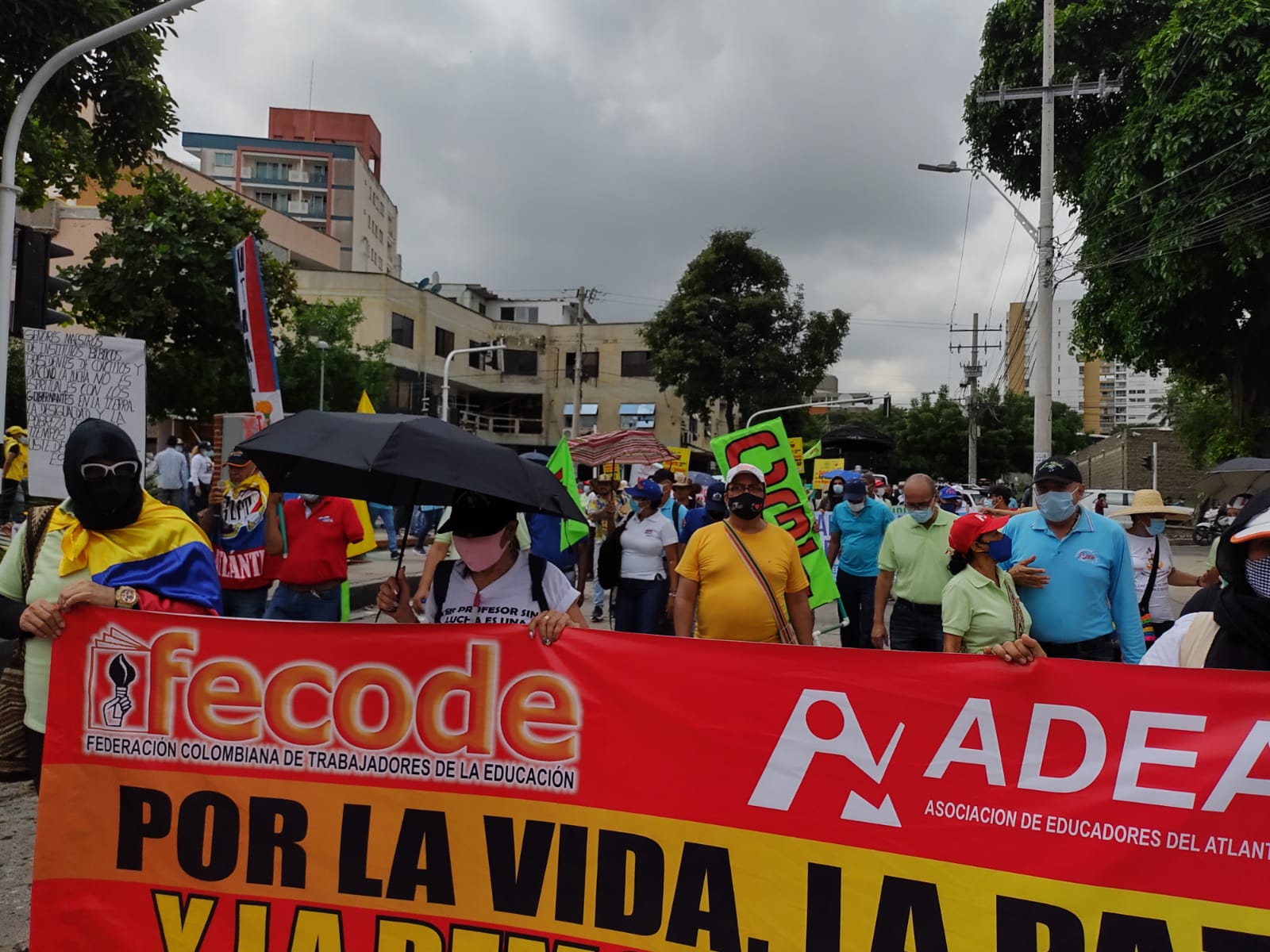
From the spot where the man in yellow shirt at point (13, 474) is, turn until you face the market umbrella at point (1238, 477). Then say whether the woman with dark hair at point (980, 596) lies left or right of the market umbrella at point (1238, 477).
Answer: right

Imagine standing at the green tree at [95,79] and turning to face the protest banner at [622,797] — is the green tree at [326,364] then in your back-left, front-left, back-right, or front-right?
back-left

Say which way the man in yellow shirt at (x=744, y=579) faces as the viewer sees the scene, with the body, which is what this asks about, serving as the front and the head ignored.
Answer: toward the camera

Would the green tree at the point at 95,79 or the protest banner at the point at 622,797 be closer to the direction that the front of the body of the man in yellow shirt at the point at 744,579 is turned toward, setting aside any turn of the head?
the protest banner

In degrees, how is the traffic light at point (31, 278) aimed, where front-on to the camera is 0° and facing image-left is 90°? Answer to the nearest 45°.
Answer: approximately 270°

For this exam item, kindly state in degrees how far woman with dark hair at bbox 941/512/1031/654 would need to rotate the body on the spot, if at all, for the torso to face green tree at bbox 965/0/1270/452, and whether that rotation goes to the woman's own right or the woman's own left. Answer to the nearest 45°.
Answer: approximately 135° to the woman's own left

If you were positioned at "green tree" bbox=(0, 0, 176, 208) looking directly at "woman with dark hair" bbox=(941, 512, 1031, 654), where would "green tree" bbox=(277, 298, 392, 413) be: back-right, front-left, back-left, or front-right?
back-left

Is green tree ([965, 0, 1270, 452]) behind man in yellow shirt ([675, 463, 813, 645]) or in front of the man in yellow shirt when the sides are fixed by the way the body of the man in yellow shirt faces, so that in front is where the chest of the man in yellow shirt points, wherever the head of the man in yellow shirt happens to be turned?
behind

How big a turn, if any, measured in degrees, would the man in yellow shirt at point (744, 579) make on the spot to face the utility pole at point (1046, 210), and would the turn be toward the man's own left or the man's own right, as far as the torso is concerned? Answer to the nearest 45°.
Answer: approximately 180°

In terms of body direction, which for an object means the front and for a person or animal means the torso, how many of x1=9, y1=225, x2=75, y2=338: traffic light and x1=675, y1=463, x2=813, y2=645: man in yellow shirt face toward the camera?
1

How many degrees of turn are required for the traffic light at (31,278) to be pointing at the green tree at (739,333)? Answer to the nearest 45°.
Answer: approximately 45° to its left

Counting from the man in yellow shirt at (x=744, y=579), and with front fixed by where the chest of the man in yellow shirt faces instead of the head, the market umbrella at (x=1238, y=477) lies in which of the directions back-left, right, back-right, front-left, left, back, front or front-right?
back-left
